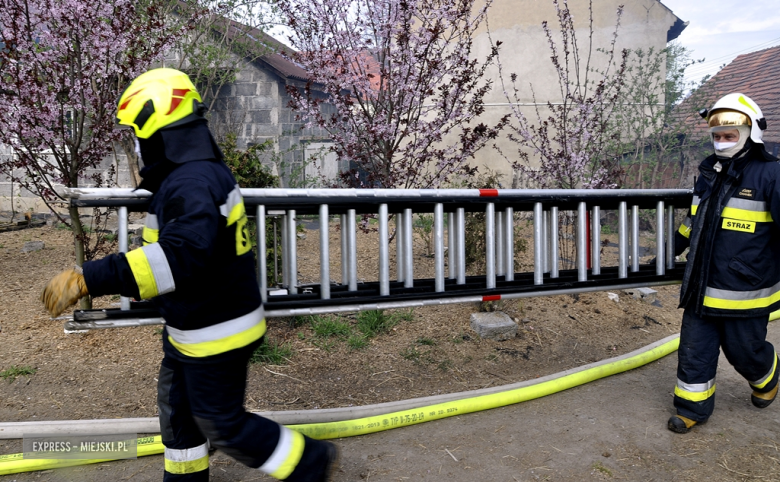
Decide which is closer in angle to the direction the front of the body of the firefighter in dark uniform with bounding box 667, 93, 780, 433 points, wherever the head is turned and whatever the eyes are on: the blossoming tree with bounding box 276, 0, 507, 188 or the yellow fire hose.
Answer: the yellow fire hose

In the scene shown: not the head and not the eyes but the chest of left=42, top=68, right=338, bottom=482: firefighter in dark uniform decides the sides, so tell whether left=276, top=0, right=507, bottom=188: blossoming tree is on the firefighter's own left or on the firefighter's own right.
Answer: on the firefighter's own right

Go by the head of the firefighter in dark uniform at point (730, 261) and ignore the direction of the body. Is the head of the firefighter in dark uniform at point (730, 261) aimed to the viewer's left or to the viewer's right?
to the viewer's left

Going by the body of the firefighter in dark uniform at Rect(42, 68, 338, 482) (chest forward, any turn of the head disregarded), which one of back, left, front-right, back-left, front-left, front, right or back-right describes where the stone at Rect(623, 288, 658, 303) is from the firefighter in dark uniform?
back-right

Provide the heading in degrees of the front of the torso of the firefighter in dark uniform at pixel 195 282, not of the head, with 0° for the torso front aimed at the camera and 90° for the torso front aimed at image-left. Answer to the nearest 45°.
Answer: approximately 90°

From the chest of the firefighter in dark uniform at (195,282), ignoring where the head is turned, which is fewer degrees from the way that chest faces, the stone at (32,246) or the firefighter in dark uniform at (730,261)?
the stone

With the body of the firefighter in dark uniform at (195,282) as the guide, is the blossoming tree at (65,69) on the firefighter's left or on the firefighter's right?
on the firefighter's right

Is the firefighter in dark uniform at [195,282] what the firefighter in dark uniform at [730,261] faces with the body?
yes

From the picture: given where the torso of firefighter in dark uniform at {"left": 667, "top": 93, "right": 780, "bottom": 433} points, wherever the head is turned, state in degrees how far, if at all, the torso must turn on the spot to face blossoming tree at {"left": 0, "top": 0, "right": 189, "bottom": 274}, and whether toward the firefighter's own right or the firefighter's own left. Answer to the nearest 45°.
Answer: approximately 45° to the firefighter's own right

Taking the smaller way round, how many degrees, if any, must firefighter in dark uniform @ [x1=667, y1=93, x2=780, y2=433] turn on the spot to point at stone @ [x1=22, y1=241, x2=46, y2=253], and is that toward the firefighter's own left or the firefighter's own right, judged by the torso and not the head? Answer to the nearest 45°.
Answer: approximately 45° to the firefighter's own right
